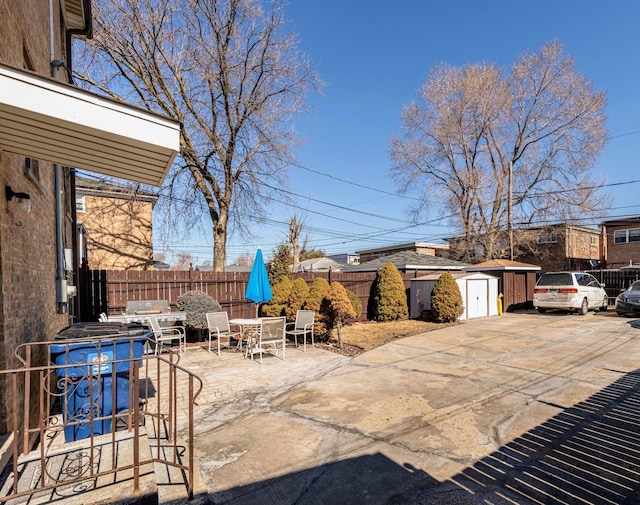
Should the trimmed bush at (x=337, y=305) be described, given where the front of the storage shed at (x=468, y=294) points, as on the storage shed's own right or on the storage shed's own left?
on the storage shed's own right

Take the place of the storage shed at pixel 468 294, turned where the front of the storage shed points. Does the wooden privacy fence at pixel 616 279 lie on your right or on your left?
on your left

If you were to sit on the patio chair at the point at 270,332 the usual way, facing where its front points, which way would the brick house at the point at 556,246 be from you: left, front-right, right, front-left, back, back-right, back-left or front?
right

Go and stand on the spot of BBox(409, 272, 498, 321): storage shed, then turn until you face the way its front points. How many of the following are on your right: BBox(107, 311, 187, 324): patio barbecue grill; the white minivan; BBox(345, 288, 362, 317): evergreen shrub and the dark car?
2

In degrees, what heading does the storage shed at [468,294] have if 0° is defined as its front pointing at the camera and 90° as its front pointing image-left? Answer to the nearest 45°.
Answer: approximately 315°

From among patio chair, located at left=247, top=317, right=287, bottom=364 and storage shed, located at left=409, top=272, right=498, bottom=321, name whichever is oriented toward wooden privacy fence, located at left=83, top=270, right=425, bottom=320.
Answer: the patio chair

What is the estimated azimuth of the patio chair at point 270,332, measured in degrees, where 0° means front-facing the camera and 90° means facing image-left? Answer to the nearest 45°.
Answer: approximately 135°

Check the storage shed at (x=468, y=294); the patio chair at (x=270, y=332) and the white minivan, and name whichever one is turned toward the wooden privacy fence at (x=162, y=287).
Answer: the patio chair

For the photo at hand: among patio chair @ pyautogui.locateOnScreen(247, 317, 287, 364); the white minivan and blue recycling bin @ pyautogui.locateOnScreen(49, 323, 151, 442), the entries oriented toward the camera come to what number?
1

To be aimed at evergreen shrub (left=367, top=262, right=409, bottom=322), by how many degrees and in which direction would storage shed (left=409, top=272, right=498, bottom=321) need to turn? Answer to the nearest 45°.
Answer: approximately 90° to its right

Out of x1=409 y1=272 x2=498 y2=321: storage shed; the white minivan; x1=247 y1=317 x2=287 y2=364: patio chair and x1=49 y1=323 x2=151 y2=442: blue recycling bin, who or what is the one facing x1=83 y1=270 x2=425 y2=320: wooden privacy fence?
the patio chair

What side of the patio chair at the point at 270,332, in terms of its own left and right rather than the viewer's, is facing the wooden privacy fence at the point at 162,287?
front

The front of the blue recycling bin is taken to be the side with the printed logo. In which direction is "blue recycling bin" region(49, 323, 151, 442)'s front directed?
toward the camera
